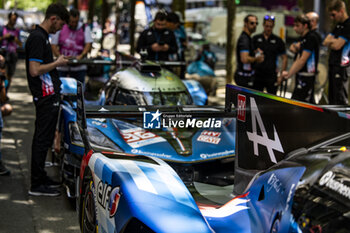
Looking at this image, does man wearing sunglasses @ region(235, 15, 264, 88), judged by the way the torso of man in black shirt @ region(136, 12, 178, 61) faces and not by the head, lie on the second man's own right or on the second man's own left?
on the second man's own left

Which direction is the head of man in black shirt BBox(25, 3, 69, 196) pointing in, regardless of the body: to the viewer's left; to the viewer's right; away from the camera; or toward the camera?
to the viewer's right

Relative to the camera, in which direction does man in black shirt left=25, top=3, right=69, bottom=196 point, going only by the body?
to the viewer's right

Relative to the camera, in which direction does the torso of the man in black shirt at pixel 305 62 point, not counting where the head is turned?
to the viewer's left

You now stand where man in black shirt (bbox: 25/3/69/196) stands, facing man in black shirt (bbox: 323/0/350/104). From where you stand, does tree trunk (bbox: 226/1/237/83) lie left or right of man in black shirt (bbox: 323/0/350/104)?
left

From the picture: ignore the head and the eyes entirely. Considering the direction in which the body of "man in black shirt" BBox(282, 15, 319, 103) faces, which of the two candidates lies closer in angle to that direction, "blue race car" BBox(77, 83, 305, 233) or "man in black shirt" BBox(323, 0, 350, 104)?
the blue race car

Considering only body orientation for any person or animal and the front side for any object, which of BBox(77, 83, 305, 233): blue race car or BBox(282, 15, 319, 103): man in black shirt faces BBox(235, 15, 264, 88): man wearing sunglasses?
the man in black shirt

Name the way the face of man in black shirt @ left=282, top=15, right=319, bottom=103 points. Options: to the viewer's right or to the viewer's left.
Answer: to the viewer's left
